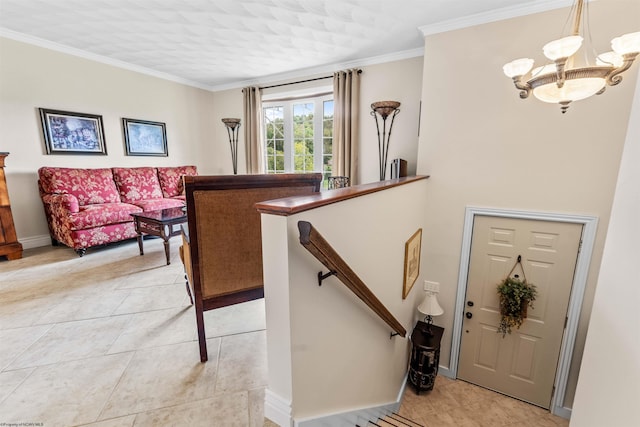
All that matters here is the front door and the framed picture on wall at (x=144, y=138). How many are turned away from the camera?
0

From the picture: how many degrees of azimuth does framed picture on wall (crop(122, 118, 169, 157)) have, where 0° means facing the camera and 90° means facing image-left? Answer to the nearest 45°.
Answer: approximately 315°

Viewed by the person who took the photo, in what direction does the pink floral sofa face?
facing the viewer and to the right of the viewer

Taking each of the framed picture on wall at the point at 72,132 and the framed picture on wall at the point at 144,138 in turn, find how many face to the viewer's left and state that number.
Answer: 0

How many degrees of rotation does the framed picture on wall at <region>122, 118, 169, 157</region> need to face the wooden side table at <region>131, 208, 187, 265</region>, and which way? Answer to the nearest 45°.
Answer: approximately 45° to its right

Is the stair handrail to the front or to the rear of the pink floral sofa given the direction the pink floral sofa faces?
to the front

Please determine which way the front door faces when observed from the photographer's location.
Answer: facing the viewer

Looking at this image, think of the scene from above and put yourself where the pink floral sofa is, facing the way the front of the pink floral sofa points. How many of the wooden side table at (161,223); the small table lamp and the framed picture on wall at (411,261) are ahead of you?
3

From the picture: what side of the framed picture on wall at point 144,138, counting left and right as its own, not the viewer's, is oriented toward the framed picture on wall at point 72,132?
right

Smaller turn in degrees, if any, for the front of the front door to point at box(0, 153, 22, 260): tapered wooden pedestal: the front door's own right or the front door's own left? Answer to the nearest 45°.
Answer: approximately 45° to the front door's own right
